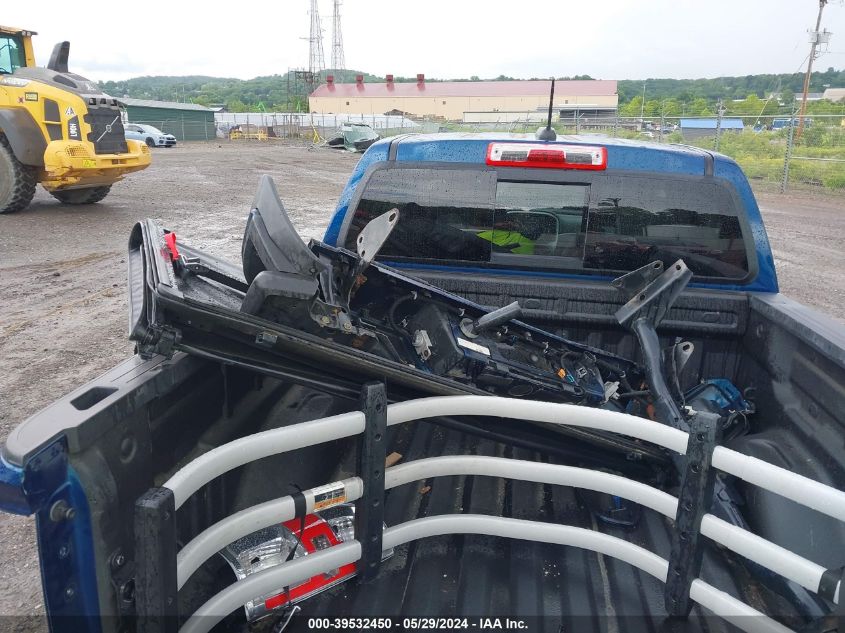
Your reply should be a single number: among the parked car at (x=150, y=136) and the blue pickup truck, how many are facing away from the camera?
1

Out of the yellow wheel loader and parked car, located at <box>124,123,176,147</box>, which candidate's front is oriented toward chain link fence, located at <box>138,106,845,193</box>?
the parked car

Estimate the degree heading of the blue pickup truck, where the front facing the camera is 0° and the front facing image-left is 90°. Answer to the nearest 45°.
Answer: approximately 180°

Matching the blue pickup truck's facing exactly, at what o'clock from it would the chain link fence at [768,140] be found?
The chain link fence is roughly at 1 o'clock from the blue pickup truck.

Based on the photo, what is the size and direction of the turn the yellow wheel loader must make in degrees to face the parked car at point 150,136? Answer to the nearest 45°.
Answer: approximately 45° to its right

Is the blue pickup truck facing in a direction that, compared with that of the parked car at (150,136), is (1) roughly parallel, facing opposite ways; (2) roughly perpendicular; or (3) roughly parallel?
roughly perpendicular

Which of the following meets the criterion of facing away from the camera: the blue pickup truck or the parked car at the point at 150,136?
the blue pickup truck

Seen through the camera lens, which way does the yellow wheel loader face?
facing away from the viewer and to the left of the viewer

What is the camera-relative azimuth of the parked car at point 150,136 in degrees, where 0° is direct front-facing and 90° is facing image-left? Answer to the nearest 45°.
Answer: approximately 315°

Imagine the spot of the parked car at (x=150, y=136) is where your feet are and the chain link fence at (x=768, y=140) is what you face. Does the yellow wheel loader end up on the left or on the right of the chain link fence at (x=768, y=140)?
right

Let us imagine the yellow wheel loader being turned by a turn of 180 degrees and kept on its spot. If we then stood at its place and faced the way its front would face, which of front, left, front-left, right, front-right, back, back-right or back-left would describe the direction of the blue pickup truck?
front-right

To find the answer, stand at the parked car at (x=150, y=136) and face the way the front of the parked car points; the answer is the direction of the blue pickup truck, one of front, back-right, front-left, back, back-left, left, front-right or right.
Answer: front-right

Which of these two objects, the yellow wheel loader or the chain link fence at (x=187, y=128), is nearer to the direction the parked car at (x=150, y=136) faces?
the yellow wheel loader
